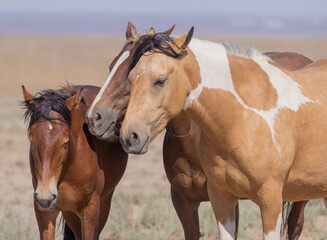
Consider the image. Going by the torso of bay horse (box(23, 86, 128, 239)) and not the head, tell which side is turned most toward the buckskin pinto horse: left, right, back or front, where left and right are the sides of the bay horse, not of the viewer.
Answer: left

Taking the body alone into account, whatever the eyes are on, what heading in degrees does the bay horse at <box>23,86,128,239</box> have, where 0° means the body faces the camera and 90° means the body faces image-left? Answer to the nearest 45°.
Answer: approximately 45°

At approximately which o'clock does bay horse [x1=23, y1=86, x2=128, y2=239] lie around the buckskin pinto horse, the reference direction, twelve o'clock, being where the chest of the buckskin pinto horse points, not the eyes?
The bay horse is roughly at 2 o'clock from the buckskin pinto horse.

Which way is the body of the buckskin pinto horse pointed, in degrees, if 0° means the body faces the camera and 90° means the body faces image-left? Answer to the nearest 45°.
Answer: approximately 45°
